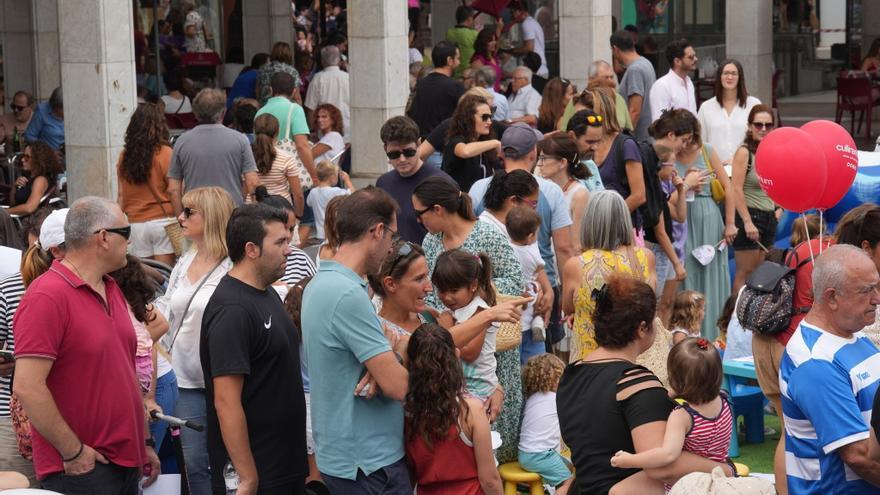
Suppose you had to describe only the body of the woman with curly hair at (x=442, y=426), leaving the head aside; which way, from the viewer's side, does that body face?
away from the camera

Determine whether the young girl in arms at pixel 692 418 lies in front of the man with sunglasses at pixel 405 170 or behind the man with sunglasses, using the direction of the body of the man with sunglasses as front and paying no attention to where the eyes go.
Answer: in front

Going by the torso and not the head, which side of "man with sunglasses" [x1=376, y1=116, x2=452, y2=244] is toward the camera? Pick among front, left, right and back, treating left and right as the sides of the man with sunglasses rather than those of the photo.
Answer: front

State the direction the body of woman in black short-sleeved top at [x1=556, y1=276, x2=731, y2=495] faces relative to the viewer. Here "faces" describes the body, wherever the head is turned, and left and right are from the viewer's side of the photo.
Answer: facing away from the viewer and to the right of the viewer

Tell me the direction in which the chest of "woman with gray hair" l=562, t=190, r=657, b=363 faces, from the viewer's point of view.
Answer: away from the camera

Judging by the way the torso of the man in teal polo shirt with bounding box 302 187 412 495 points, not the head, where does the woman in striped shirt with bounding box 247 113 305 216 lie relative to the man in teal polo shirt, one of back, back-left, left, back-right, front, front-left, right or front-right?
left

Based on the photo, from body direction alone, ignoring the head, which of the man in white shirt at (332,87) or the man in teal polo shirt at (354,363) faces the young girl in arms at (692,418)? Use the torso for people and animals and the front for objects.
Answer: the man in teal polo shirt

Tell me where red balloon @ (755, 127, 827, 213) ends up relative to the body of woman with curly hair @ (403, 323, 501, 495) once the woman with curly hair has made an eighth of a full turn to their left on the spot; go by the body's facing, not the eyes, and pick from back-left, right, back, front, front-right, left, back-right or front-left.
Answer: right

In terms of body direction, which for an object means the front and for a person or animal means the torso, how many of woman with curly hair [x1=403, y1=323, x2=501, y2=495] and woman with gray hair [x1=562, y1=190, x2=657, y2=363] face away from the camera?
2

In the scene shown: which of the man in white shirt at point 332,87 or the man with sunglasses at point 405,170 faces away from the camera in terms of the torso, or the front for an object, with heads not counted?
the man in white shirt

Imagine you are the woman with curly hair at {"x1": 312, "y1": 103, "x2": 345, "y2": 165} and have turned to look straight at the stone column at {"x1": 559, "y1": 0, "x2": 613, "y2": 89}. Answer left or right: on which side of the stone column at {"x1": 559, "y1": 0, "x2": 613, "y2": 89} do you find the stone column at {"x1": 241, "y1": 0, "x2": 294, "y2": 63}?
left

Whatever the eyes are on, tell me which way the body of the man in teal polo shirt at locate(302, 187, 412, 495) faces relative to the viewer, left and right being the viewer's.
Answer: facing to the right of the viewer

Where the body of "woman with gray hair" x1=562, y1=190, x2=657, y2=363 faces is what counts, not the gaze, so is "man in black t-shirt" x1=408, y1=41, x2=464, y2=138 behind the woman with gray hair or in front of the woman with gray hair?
in front

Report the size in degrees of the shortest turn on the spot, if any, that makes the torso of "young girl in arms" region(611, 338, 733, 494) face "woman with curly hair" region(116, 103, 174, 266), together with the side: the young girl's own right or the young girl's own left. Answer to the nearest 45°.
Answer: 0° — they already face them
